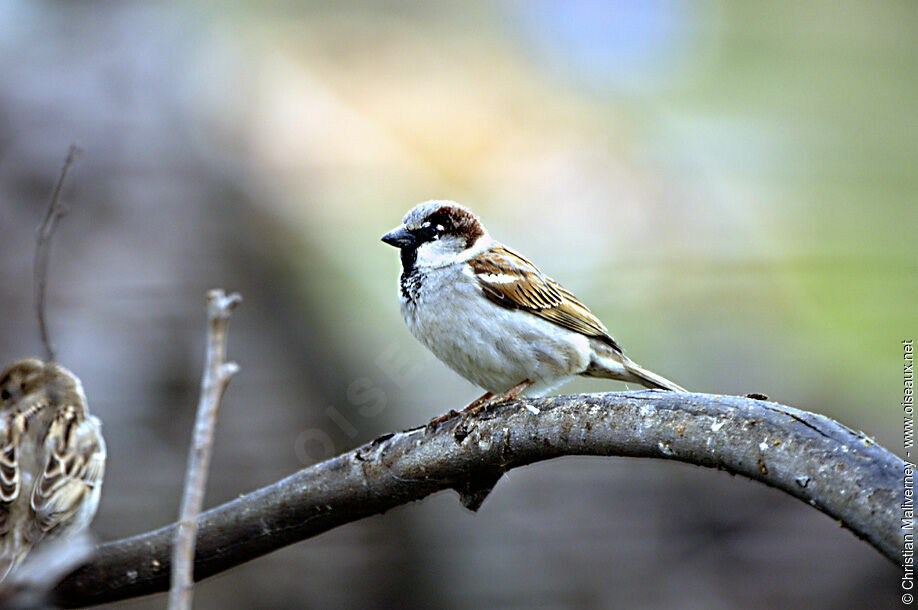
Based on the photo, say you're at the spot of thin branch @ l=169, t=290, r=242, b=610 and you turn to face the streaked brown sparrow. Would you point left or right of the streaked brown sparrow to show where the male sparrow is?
right

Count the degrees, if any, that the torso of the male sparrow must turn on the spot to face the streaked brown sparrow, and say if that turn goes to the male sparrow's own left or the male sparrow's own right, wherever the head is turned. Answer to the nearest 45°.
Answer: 0° — it already faces it

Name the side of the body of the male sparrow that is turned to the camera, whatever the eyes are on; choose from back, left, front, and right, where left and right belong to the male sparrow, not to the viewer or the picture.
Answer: left

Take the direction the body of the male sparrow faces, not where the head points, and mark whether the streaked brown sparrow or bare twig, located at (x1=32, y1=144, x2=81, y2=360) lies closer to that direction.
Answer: the streaked brown sparrow

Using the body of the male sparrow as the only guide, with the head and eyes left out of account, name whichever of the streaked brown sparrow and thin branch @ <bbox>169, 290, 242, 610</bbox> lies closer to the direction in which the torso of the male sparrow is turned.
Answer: the streaked brown sparrow
